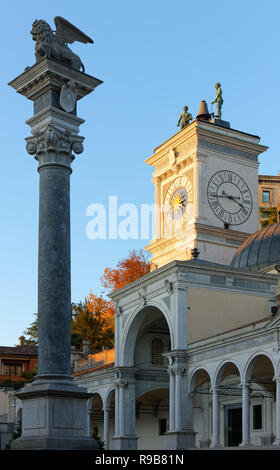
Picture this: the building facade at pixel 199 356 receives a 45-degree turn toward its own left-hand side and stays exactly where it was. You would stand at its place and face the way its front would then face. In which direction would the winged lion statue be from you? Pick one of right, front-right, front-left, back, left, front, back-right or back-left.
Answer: front

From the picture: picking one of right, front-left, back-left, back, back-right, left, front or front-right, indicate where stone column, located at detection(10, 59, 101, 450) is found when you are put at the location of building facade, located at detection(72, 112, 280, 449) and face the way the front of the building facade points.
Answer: front-left

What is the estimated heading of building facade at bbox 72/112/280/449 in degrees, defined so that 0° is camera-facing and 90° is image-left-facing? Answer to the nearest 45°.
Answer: approximately 45°
